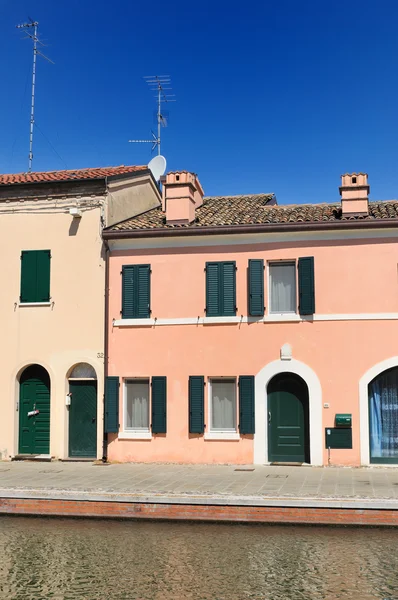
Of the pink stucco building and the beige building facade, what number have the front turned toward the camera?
2

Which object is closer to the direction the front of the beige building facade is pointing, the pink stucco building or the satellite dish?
the pink stucco building

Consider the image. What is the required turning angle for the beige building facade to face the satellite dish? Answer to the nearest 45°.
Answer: approximately 135° to its left

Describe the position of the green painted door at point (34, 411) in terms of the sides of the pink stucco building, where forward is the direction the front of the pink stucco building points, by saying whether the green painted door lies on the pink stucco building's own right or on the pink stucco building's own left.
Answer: on the pink stucco building's own right

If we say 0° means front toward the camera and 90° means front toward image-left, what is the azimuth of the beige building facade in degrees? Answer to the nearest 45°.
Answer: approximately 0°

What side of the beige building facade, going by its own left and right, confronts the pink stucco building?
left
